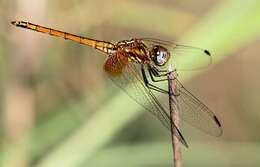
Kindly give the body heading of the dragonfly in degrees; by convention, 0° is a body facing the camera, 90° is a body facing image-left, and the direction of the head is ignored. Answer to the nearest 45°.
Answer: approximately 270°
